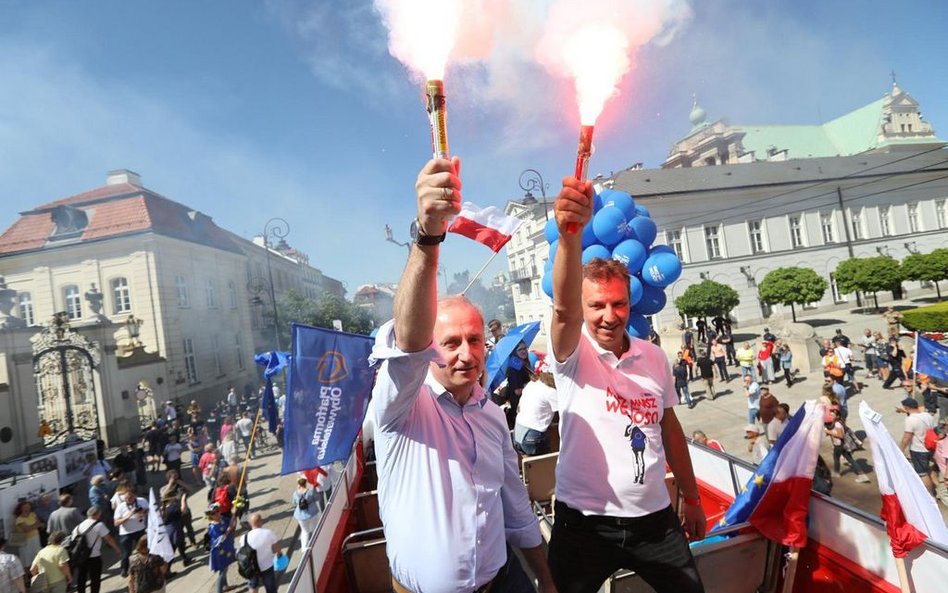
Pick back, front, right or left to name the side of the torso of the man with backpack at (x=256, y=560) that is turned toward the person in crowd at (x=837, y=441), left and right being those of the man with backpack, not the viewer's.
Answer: right

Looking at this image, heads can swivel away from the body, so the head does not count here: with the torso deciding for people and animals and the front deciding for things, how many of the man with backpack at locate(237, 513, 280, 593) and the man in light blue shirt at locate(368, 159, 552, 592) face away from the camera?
1

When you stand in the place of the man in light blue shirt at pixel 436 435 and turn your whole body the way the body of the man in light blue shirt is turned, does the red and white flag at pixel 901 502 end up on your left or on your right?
on your left

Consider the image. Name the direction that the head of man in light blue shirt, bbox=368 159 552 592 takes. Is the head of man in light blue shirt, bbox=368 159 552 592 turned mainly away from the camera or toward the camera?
toward the camera

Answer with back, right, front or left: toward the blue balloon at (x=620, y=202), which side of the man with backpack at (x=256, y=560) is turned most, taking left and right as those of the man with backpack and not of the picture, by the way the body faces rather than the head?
right

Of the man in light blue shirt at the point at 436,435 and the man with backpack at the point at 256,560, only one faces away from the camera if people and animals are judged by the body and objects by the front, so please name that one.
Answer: the man with backpack

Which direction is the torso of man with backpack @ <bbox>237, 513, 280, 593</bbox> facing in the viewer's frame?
away from the camera

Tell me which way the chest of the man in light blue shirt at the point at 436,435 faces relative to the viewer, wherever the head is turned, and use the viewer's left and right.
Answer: facing the viewer and to the right of the viewer

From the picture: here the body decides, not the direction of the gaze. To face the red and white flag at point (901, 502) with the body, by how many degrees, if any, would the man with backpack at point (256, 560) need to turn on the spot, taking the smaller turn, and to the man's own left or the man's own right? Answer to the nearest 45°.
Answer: approximately 135° to the man's own right

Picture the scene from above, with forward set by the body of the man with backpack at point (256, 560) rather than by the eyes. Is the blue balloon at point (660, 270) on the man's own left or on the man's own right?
on the man's own right

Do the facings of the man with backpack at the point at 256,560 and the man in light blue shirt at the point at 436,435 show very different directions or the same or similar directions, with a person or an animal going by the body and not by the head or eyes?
very different directions

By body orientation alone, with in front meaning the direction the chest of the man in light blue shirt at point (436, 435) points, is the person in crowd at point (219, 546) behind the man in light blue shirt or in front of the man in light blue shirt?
behind

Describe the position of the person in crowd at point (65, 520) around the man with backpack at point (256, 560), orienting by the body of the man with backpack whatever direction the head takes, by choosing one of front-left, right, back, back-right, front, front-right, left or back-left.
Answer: front-left

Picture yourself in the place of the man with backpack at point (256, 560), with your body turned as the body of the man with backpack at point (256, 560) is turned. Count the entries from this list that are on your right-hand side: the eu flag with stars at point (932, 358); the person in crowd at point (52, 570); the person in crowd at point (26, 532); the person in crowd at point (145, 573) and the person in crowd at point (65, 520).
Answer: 1

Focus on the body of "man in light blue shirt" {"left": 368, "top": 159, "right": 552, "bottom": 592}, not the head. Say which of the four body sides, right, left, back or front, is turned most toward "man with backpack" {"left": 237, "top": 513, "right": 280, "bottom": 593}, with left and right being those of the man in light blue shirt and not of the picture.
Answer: back

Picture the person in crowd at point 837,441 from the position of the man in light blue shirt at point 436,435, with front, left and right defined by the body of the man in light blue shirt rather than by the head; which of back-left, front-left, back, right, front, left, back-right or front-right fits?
left

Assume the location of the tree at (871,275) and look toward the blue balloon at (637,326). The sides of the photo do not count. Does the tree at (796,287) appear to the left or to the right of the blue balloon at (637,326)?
right
